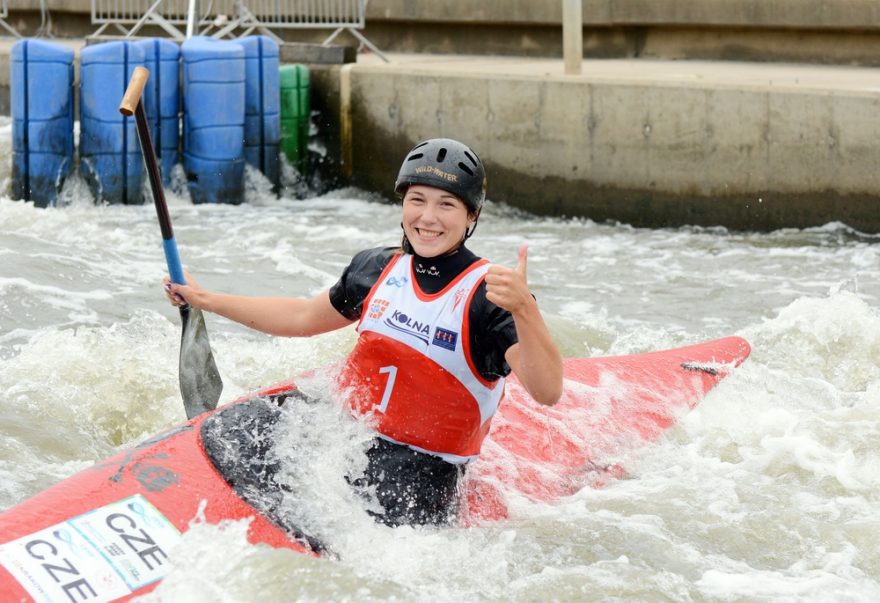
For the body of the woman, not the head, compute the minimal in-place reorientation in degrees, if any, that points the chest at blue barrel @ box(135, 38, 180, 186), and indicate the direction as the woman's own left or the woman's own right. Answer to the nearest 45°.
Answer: approximately 180°

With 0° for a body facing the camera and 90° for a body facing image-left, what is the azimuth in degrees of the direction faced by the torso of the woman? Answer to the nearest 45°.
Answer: approximately 0°

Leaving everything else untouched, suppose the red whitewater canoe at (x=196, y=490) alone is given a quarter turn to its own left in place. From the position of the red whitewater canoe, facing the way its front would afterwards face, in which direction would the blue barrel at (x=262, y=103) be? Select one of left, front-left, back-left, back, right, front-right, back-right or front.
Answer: back-left

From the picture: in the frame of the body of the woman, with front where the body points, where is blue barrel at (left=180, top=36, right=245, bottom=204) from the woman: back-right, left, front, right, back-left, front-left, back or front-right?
back

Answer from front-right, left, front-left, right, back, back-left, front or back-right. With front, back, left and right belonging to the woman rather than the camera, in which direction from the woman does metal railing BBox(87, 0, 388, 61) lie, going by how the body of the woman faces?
back

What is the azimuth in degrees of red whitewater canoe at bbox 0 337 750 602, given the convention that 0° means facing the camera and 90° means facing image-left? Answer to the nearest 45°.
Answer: approximately 45°

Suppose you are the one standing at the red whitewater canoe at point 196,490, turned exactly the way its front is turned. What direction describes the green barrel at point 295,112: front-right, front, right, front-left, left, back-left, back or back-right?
back-right
